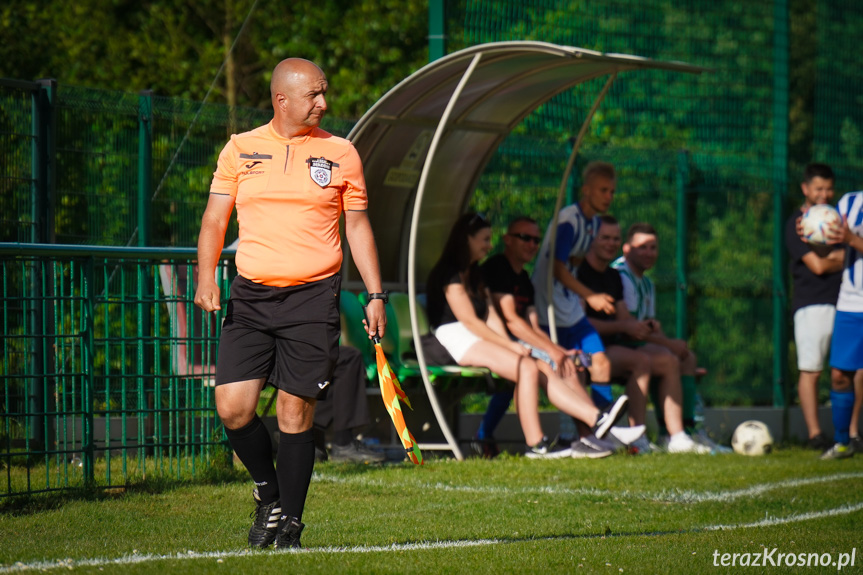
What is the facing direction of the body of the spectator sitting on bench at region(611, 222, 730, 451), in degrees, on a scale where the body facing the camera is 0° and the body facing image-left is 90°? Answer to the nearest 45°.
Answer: approximately 315°

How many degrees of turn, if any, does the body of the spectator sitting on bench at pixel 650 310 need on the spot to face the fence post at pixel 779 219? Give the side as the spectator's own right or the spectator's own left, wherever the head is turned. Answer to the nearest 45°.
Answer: approximately 90° to the spectator's own left

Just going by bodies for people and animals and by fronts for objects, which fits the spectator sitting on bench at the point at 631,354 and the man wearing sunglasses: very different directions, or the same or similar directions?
same or similar directions

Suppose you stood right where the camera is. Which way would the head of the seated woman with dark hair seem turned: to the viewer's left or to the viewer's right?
to the viewer's right

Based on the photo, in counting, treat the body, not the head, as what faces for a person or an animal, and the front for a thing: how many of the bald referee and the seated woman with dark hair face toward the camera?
1

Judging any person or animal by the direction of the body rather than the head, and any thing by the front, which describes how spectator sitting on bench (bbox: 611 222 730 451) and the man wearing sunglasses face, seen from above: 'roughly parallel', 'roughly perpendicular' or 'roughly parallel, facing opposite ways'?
roughly parallel

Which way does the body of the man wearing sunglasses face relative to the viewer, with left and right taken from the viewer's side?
facing the viewer and to the right of the viewer

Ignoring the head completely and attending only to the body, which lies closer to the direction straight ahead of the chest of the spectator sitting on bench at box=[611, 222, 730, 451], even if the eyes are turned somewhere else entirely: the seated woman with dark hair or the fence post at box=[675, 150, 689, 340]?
the seated woman with dark hair

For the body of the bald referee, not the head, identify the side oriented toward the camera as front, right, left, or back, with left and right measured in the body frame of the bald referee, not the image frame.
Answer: front

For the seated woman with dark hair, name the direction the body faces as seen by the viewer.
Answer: to the viewer's right

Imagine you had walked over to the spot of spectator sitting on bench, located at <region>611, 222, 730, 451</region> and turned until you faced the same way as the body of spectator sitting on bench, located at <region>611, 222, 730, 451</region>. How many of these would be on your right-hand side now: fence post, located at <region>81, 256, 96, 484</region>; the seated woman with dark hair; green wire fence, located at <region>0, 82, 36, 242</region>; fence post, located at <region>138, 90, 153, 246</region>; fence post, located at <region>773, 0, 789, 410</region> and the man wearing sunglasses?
5

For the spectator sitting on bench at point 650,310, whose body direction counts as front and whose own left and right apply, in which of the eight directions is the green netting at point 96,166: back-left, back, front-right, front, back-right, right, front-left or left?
right
